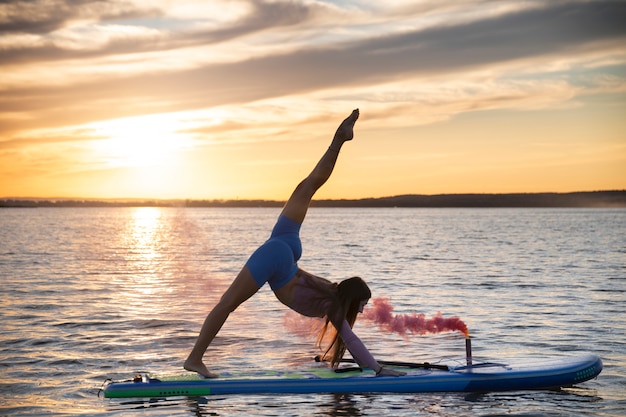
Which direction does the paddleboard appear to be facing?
to the viewer's right
